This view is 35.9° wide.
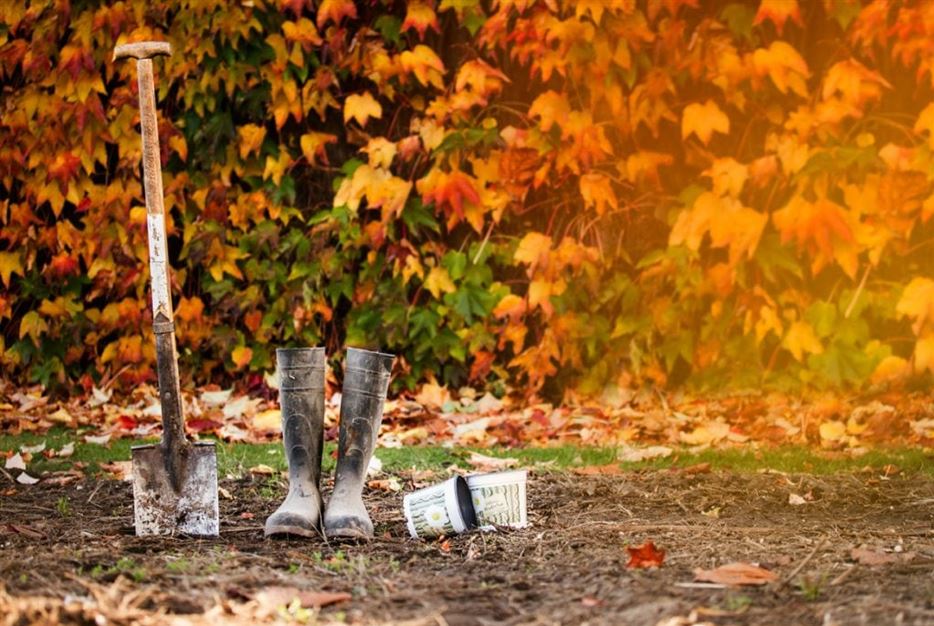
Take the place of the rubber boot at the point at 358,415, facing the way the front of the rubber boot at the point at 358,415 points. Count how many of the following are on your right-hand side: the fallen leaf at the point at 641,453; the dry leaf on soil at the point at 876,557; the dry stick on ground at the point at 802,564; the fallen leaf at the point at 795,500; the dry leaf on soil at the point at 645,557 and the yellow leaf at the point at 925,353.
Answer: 0

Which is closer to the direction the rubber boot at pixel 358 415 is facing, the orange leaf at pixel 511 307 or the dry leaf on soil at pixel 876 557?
the dry leaf on soil

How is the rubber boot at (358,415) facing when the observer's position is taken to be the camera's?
facing the viewer

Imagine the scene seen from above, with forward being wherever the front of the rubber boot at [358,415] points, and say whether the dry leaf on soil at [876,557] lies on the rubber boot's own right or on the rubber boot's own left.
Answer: on the rubber boot's own left

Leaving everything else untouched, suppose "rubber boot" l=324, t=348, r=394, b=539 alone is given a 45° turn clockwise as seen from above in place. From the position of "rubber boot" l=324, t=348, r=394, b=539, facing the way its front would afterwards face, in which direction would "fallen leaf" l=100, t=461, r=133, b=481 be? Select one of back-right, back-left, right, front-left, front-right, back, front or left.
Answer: right

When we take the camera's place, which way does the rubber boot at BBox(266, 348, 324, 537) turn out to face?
facing the viewer and to the left of the viewer

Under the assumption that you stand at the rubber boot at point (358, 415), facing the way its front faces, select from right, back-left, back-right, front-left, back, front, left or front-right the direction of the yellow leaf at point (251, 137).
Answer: back

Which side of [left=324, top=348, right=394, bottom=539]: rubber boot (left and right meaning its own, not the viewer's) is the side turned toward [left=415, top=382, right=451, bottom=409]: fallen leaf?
back

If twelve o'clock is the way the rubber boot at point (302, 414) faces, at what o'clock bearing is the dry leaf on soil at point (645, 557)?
The dry leaf on soil is roughly at 9 o'clock from the rubber boot.

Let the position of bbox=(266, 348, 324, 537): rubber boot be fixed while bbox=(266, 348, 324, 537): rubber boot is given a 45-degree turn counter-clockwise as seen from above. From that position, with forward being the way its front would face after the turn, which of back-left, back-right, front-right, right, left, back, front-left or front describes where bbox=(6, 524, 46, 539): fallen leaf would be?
right

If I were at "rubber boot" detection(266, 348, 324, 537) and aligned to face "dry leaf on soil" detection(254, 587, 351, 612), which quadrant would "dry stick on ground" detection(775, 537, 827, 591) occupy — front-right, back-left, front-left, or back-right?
front-left

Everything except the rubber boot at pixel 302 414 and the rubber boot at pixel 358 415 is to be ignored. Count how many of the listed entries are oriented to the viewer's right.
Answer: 0

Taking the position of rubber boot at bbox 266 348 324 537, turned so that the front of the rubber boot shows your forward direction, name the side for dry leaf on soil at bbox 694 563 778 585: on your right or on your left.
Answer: on your left

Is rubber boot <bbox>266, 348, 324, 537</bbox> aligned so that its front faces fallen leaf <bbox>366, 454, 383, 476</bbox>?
no

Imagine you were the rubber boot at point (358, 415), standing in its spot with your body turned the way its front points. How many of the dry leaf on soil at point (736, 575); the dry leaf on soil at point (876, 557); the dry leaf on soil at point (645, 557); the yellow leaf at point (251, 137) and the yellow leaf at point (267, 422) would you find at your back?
2

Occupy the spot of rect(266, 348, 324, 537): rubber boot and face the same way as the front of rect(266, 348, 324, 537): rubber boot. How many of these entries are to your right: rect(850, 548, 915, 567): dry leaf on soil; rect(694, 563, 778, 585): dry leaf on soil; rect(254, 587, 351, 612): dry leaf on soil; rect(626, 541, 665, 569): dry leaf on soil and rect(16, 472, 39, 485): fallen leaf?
1

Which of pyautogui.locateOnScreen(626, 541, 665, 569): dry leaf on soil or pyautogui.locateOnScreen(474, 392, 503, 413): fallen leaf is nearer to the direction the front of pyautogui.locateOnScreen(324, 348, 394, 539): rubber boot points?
the dry leaf on soil

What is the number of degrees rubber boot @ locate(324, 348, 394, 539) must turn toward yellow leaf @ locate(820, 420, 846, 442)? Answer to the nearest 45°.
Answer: approximately 135° to its left

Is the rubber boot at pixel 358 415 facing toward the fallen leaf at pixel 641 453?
no
